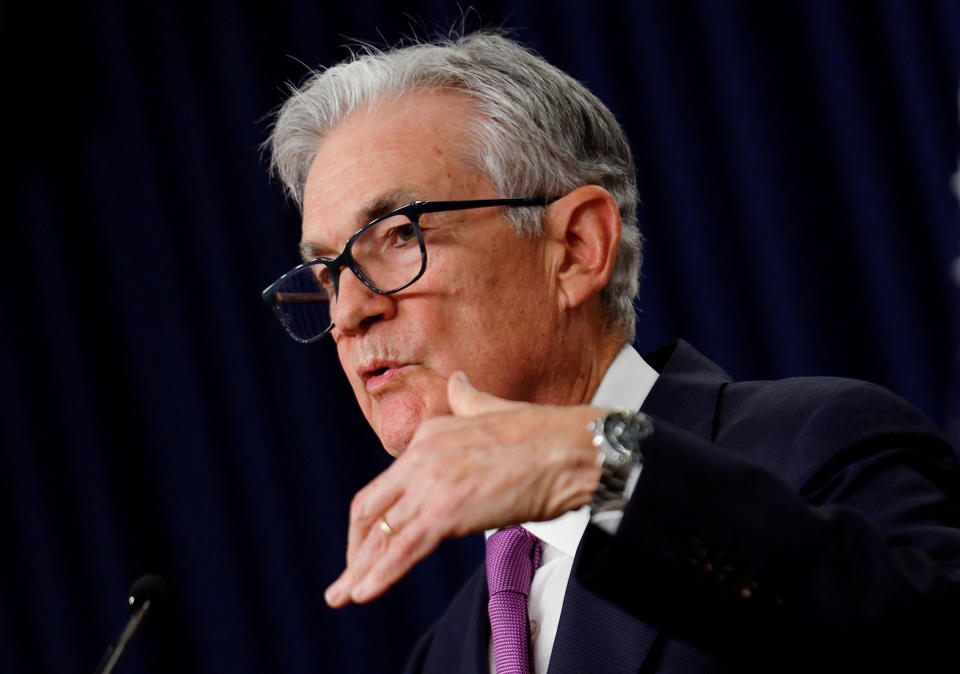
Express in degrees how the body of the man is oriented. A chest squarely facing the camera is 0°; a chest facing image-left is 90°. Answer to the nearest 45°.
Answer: approximately 45°
